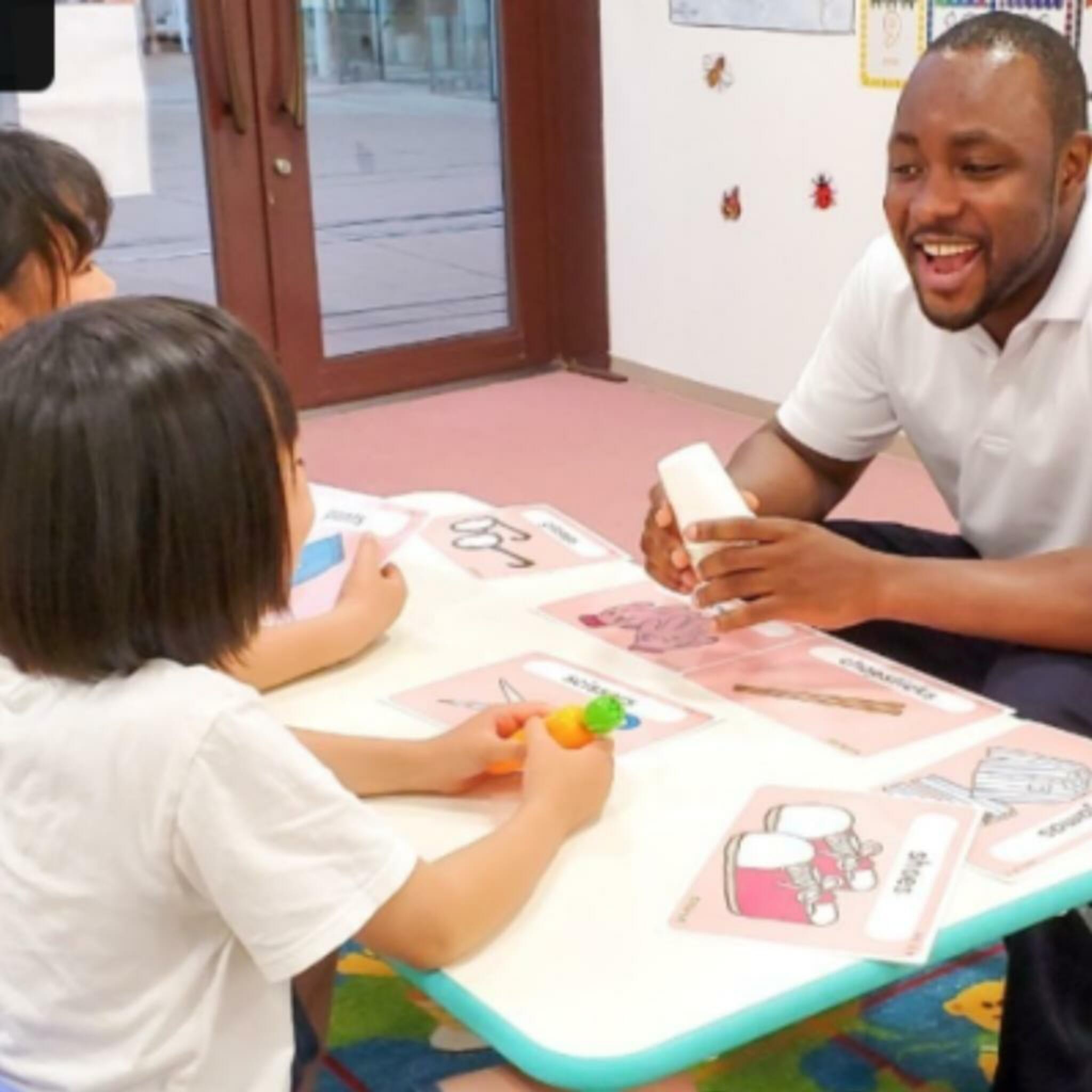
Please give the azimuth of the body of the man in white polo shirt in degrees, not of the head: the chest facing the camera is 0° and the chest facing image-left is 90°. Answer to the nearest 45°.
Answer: approximately 45°

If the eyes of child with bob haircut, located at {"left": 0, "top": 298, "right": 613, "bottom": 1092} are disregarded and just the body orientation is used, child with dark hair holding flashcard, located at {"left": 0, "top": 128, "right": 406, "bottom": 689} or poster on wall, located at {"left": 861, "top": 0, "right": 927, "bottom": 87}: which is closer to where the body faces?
the poster on wall

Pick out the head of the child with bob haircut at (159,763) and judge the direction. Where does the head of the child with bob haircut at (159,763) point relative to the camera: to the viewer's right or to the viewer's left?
to the viewer's right

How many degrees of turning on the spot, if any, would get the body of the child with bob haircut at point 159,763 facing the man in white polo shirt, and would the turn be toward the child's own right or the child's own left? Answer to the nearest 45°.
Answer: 0° — they already face them

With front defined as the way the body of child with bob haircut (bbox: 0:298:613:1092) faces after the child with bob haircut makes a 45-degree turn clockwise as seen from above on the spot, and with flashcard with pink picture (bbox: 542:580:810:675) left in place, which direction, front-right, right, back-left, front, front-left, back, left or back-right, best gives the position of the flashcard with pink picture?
front-left

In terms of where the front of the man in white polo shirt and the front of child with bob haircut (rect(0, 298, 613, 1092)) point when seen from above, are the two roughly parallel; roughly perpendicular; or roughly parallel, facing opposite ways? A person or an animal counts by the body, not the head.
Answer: roughly parallel, facing opposite ways

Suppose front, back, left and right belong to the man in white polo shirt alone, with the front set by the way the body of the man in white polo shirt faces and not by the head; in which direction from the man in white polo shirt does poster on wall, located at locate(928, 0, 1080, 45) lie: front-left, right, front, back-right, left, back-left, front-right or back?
back-right

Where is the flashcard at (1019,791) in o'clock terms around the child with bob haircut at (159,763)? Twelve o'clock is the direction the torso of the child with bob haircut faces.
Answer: The flashcard is roughly at 1 o'clock from the child with bob haircut.

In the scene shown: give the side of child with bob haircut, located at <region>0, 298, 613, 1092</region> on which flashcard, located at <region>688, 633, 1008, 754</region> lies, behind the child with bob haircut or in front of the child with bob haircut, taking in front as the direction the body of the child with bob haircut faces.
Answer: in front

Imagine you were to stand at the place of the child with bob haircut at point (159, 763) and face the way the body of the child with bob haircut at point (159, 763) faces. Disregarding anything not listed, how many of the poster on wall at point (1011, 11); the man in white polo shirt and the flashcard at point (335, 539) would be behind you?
0

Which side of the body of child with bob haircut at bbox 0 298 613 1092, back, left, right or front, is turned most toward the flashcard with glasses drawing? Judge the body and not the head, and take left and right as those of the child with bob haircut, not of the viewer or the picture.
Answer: front

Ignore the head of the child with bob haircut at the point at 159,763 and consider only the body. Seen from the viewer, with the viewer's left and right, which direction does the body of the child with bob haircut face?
facing away from the viewer and to the right of the viewer

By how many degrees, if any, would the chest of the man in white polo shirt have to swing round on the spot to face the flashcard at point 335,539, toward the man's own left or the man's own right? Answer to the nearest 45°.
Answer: approximately 45° to the man's own right

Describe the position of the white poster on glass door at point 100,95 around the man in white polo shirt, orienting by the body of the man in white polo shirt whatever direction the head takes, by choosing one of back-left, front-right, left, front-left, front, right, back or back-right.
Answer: right

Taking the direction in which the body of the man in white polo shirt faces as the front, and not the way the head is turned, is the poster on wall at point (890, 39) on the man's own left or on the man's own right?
on the man's own right

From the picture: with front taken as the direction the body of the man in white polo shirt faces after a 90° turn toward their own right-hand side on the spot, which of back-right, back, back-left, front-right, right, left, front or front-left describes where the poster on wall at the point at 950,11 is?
front-right

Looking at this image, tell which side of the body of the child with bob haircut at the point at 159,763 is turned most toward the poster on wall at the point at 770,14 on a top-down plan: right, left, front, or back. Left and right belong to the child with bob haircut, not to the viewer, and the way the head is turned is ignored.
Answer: front
